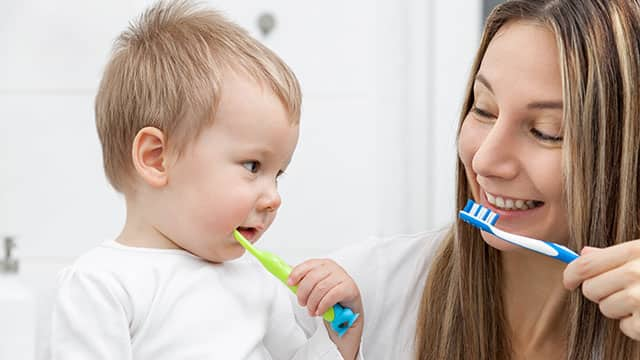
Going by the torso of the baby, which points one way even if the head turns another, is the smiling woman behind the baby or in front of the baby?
in front

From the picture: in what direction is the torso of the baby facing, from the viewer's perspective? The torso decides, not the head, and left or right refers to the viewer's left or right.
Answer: facing the viewer and to the right of the viewer

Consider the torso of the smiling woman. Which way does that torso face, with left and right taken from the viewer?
facing the viewer and to the left of the viewer

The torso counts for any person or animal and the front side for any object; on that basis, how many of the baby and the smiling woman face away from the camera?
0

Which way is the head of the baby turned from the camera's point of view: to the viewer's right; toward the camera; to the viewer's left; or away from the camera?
to the viewer's right

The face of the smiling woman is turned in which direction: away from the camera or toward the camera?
toward the camera

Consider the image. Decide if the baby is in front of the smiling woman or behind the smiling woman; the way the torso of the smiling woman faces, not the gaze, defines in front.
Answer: in front

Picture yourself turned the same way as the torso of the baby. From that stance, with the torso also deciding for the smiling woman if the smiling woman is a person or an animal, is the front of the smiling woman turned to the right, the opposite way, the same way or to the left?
to the right
